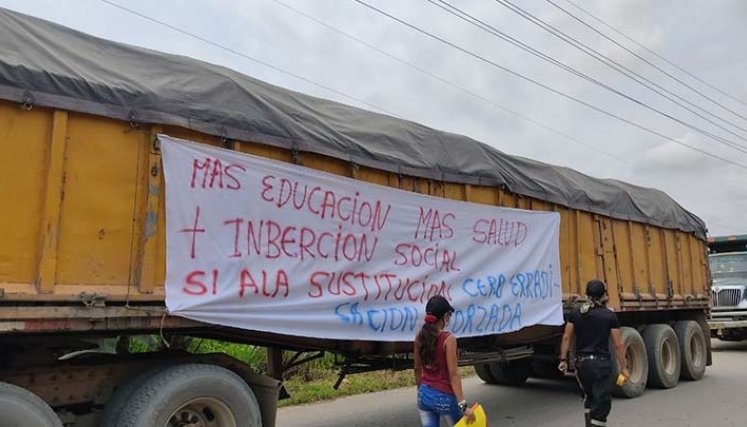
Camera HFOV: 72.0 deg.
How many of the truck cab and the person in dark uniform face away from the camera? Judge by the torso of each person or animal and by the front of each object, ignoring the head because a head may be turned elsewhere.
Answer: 1

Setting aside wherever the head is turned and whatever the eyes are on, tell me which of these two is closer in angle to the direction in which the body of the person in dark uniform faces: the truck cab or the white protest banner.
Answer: the truck cab

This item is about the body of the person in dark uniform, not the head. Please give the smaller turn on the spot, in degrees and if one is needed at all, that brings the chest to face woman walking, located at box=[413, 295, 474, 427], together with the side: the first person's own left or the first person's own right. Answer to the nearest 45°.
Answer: approximately 135° to the first person's own left

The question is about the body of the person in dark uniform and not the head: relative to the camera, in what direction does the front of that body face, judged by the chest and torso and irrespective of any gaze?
away from the camera

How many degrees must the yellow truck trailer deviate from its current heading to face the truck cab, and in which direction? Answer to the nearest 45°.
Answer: approximately 180°

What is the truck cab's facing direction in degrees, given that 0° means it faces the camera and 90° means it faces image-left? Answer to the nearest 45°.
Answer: approximately 0°

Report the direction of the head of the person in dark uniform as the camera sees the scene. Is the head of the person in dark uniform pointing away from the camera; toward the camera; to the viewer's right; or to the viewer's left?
away from the camera

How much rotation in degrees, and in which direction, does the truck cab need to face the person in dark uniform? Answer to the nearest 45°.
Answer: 0° — it already faces them

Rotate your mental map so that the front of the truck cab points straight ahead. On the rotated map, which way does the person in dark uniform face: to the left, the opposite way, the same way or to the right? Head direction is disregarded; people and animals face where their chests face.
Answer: the opposite way

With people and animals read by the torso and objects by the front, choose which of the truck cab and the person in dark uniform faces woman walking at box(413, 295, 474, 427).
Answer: the truck cab

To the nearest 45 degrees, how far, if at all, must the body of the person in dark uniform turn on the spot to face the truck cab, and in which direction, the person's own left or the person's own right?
0° — they already face it

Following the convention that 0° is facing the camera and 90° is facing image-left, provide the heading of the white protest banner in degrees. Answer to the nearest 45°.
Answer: approximately 315°
